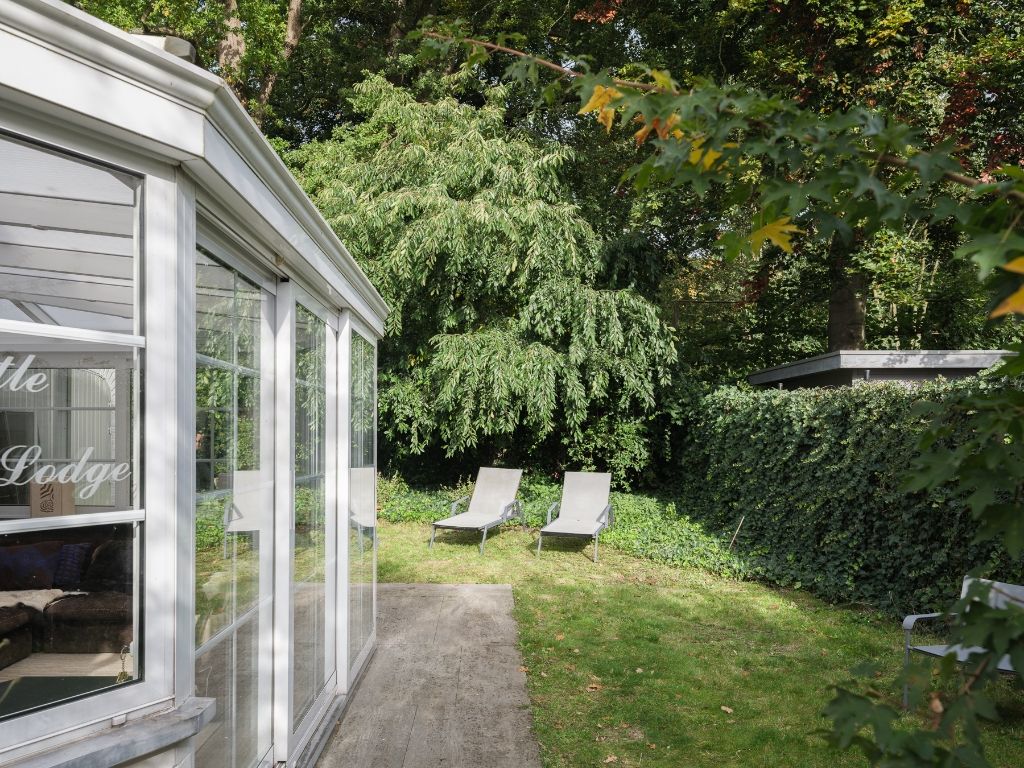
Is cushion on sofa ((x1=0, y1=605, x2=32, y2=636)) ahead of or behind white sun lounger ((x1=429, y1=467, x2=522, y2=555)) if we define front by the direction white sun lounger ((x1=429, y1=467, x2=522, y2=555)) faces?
ahead

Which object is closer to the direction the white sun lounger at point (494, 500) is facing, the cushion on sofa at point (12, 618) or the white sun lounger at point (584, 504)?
the cushion on sofa

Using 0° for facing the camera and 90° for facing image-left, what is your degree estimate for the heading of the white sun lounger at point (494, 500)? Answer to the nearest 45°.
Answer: approximately 45°

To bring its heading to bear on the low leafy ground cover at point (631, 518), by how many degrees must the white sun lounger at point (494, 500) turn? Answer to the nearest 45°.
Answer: approximately 135° to its left

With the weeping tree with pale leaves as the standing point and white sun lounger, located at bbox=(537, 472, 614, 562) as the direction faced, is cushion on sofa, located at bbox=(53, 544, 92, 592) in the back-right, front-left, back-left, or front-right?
front-right

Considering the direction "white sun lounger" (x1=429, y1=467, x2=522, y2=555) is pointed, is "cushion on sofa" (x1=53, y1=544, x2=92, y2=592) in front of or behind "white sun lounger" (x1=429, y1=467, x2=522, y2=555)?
in front

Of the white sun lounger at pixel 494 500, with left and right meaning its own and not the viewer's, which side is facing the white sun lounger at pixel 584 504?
left

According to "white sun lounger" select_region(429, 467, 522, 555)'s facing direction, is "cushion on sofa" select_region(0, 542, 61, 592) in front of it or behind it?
in front

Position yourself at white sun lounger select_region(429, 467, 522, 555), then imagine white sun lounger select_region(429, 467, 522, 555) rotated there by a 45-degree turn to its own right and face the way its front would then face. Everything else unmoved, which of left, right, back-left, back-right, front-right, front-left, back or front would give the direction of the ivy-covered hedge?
back-left
